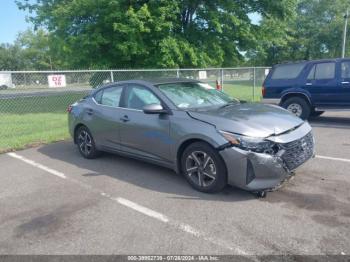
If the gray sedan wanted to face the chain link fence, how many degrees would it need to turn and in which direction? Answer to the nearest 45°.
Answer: approximately 180°

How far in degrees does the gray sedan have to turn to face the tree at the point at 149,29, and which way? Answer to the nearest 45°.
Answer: approximately 135° to its left

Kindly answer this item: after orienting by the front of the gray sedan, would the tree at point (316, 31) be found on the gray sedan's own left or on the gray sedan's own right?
on the gray sedan's own left

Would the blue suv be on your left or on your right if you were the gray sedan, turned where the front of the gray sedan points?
on your left

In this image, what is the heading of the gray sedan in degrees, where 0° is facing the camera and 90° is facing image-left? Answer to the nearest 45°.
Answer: approximately 315°
